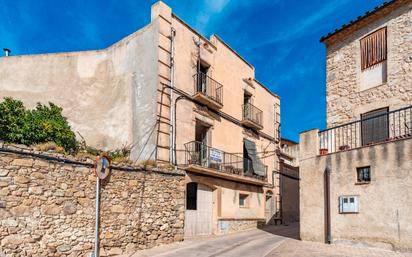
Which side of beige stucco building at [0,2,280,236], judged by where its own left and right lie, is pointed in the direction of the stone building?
front

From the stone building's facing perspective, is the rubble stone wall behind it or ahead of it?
ahead

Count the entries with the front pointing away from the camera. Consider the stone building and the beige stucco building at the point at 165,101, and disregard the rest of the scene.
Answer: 0

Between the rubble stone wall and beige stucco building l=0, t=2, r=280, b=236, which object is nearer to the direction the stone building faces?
the rubble stone wall

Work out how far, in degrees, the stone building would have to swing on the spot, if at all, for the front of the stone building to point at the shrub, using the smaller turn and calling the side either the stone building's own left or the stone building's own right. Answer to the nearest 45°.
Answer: approximately 45° to the stone building's own right

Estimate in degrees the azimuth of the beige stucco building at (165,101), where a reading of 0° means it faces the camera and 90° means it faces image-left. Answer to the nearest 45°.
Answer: approximately 315°

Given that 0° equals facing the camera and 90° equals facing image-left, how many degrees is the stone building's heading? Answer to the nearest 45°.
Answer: approximately 45°
